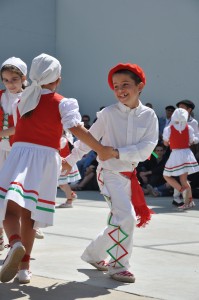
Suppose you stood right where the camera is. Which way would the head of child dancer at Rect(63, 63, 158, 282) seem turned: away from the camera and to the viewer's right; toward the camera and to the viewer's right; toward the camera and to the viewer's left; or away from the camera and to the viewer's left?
toward the camera and to the viewer's left

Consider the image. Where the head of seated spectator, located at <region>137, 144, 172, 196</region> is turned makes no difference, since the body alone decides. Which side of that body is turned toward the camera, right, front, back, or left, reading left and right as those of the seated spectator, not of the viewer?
front

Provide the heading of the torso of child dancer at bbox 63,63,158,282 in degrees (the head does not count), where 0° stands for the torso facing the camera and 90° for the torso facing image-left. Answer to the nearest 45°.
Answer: approximately 45°

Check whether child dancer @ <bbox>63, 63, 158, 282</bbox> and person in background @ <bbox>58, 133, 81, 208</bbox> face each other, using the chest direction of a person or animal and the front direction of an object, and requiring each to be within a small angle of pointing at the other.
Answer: no

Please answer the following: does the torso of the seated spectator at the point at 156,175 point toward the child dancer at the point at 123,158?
yes

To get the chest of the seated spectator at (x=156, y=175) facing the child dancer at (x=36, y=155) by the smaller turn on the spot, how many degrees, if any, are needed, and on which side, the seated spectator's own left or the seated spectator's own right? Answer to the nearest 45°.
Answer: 0° — they already face them

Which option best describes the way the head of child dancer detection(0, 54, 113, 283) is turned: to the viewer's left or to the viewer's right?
to the viewer's right

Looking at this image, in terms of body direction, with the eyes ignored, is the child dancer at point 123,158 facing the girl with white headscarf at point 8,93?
no

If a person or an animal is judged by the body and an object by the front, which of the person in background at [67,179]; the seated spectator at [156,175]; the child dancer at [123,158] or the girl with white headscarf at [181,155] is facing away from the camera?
the girl with white headscarf
